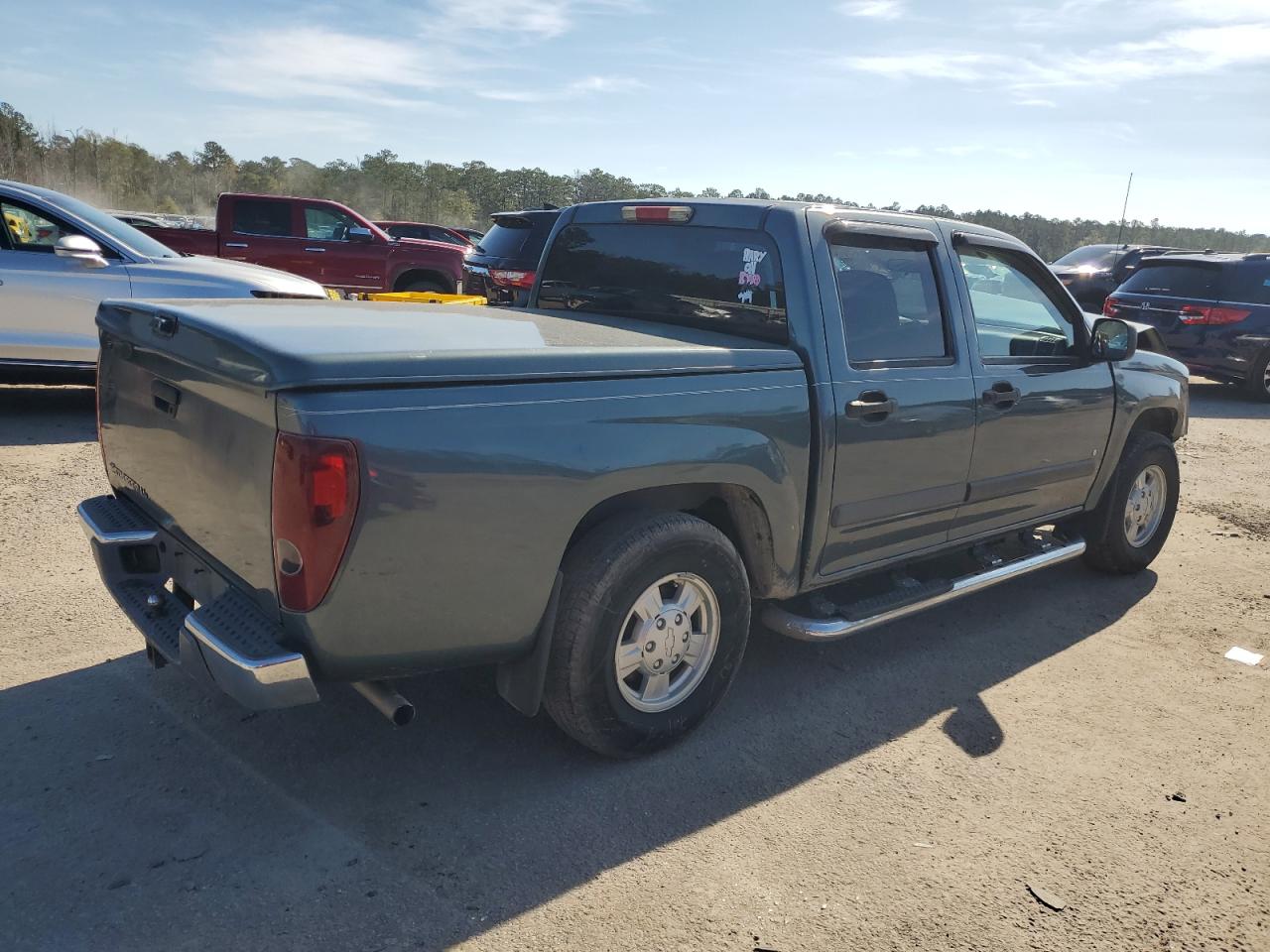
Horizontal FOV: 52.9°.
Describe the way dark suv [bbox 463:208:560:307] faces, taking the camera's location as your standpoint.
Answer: facing away from the viewer and to the right of the viewer

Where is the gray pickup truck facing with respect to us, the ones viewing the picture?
facing away from the viewer and to the right of the viewer

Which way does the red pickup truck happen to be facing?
to the viewer's right

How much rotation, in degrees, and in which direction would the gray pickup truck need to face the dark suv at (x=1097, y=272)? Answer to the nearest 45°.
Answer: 0° — it already faces it

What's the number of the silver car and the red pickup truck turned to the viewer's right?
2

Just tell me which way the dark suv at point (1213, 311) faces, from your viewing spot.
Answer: facing away from the viewer and to the right of the viewer

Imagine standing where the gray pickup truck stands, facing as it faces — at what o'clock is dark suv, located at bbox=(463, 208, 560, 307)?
The dark suv is roughly at 10 o'clock from the gray pickup truck.

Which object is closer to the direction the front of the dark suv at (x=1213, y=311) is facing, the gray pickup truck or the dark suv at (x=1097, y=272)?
the dark suv

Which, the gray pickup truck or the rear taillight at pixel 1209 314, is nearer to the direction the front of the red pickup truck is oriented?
the rear taillight

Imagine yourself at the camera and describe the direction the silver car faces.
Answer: facing to the right of the viewer
